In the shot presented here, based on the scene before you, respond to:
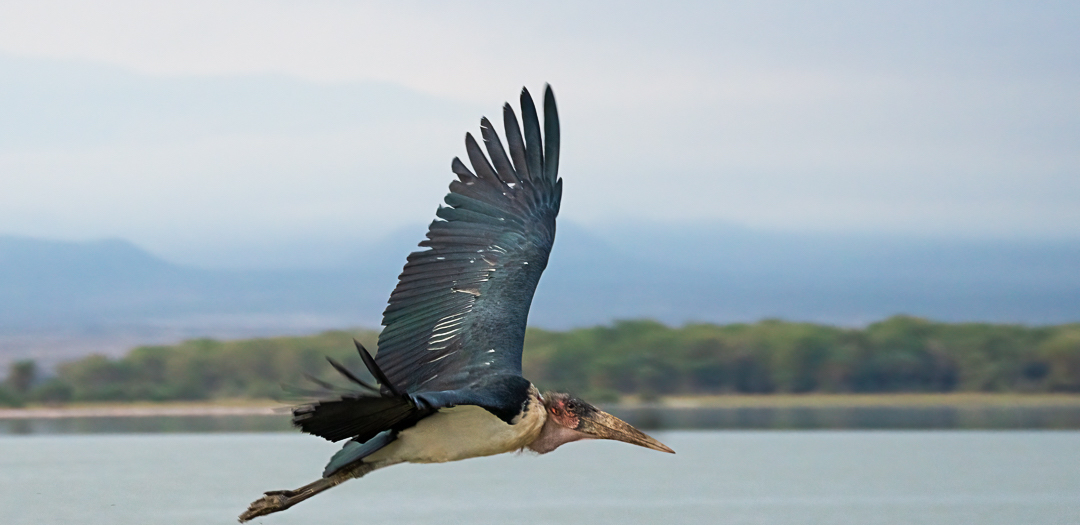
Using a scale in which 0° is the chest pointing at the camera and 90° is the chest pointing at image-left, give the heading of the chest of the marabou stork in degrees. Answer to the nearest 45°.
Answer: approximately 270°
